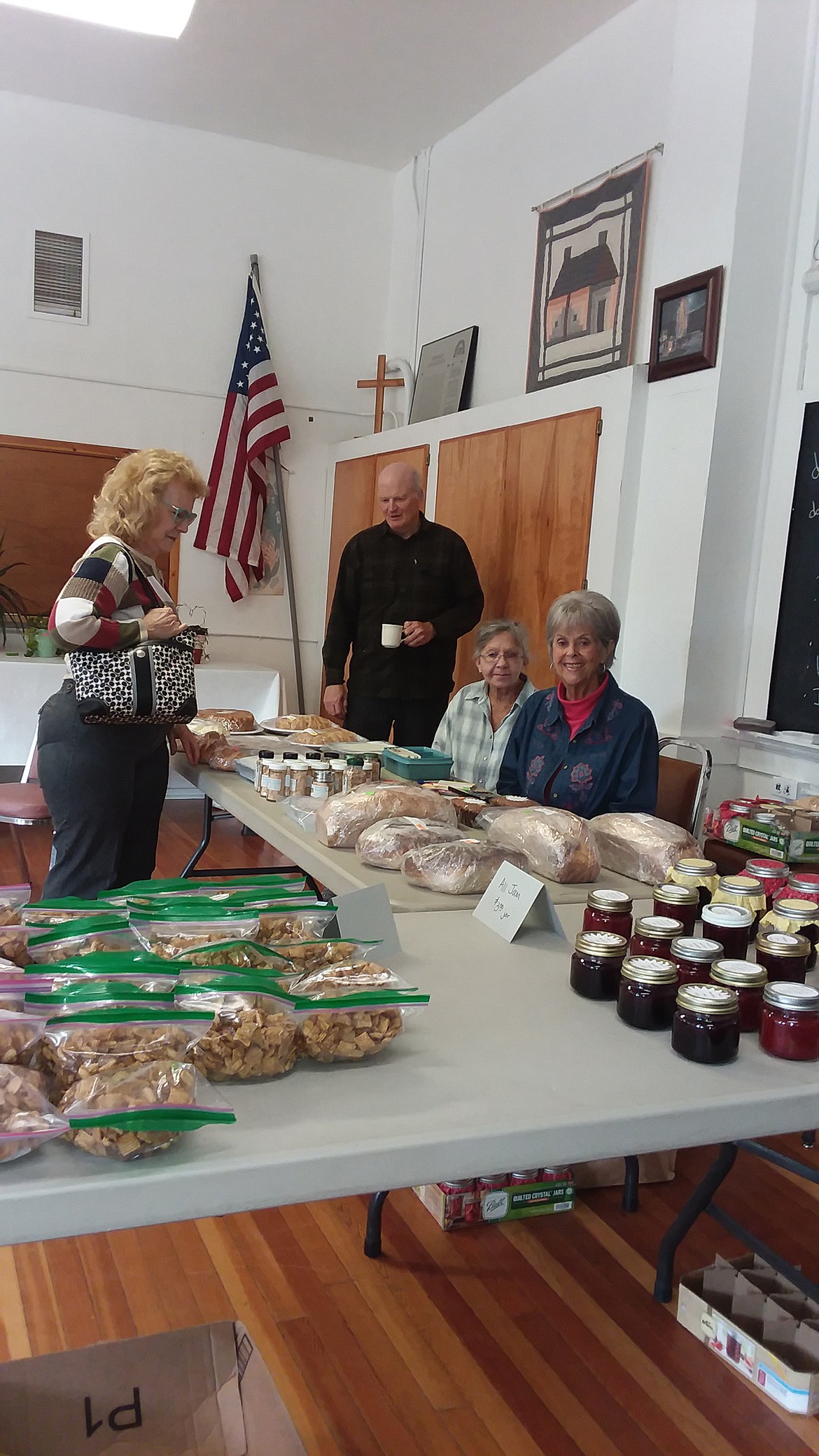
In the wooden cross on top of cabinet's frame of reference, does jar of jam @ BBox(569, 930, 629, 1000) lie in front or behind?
in front

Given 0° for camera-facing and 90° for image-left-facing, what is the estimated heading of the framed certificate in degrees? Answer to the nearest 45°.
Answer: approximately 45°

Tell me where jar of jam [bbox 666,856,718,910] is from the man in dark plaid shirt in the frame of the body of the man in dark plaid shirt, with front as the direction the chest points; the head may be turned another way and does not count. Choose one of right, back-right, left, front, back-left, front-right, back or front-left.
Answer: front

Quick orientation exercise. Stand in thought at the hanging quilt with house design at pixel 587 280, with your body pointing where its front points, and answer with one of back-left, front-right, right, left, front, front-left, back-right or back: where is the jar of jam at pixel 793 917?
front-left

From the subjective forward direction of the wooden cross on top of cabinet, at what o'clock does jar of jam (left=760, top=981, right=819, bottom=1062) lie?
The jar of jam is roughly at 12 o'clock from the wooden cross on top of cabinet.

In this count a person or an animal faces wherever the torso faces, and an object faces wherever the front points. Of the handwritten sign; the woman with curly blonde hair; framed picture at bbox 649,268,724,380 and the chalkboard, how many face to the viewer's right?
1

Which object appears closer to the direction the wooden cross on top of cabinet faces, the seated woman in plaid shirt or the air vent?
the seated woman in plaid shirt

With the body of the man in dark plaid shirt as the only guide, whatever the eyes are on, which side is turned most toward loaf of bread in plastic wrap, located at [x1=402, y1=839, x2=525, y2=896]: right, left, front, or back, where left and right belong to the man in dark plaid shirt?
front

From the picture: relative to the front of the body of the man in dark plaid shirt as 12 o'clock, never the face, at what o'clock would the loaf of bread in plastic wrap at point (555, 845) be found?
The loaf of bread in plastic wrap is roughly at 12 o'clock from the man in dark plaid shirt.

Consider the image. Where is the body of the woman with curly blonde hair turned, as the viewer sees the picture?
to the viewer's right

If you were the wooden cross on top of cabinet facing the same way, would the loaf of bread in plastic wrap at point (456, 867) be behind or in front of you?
in front
